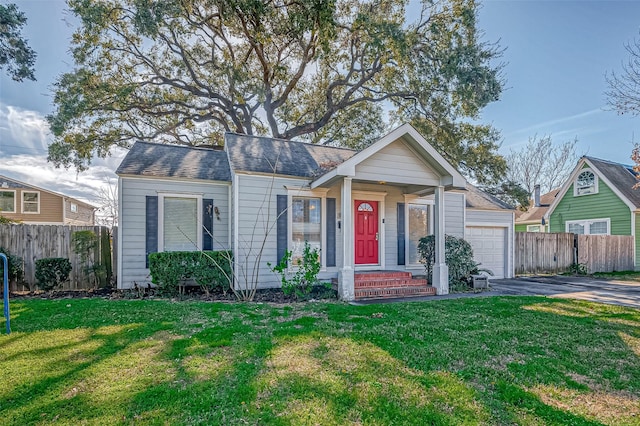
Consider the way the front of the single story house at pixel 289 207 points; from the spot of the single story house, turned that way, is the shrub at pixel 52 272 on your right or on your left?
on your right

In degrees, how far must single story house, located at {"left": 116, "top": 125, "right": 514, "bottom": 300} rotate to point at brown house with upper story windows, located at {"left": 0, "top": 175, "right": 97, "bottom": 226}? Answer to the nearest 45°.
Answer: approximately 135° to its right

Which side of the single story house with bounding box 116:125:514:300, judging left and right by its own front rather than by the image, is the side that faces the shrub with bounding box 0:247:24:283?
right

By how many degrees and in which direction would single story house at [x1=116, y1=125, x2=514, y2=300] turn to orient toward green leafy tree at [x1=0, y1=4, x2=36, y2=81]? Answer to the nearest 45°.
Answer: approximately 90° to its right

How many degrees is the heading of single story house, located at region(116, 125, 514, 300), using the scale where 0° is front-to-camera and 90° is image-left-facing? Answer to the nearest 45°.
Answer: approximately 0°

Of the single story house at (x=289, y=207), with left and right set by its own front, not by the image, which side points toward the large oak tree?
back
